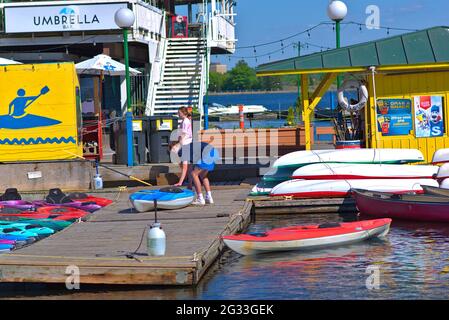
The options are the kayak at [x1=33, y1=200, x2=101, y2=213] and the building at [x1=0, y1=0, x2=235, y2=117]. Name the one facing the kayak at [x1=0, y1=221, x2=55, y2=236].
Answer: the building

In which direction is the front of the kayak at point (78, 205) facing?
to the viewer's right

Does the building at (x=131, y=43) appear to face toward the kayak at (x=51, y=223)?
yes

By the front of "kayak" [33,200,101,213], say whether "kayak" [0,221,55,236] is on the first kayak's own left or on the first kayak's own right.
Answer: on the first kayak's own right
